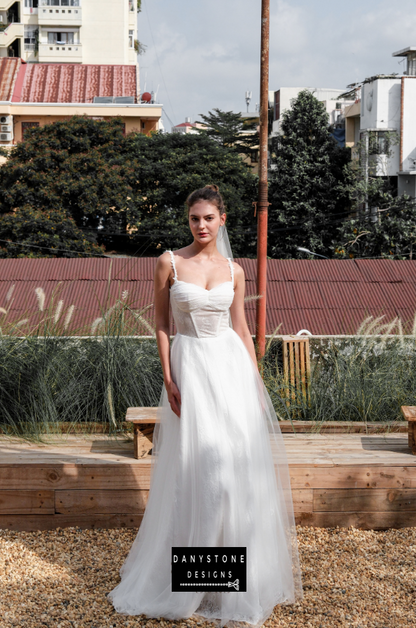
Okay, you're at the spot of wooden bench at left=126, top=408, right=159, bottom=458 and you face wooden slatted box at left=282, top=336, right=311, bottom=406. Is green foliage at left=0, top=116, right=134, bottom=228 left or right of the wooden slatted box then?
left

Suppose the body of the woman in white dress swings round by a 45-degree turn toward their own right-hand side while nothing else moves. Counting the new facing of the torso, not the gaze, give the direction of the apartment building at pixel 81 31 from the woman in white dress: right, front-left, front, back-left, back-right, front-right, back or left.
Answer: back-right

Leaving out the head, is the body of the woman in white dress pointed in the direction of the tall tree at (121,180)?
no

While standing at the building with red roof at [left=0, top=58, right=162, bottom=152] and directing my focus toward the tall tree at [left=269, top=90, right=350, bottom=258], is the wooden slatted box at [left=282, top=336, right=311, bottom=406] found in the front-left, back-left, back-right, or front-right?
front-right

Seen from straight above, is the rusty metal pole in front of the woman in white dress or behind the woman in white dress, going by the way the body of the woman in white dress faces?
behind

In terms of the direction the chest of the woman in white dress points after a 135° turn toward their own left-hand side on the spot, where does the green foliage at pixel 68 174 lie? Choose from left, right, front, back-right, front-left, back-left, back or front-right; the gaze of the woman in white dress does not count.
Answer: front-left

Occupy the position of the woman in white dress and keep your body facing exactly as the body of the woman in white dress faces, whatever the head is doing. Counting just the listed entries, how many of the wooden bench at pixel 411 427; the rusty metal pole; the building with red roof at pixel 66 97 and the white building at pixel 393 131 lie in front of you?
0

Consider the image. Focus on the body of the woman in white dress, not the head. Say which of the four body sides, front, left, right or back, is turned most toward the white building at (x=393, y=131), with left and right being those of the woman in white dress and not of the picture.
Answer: back

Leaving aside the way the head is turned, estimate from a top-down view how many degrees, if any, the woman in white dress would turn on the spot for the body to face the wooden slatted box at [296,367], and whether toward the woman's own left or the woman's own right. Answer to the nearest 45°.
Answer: approximately 180°

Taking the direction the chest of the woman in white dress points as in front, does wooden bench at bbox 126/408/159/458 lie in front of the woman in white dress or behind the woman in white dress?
behind

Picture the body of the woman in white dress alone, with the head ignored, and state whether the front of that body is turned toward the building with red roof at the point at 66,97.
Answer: no

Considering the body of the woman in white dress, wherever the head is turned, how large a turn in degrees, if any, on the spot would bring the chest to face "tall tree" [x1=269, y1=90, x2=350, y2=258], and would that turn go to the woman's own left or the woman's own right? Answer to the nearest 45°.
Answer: approximately 180°

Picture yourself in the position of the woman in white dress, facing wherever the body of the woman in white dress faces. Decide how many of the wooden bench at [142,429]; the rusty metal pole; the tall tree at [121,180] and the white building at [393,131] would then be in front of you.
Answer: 0

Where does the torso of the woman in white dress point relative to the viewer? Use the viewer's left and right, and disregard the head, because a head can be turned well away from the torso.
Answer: facing the viewer

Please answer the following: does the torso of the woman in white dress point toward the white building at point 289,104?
no
